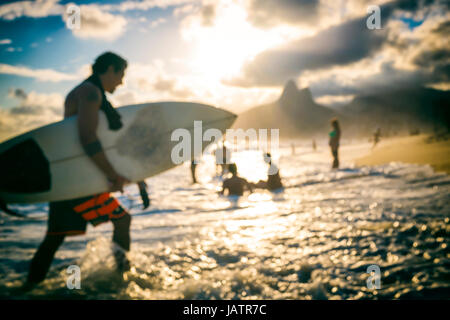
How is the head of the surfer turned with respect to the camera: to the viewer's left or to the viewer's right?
to the viewer's right

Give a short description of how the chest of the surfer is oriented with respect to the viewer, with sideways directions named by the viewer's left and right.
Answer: facing to the right of the viewer

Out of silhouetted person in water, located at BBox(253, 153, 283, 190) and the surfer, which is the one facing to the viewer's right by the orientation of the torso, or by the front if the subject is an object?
the surfer

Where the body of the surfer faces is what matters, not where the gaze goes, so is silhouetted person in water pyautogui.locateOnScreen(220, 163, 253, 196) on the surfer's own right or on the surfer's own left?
on the surfer's own left
